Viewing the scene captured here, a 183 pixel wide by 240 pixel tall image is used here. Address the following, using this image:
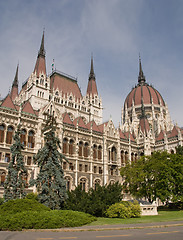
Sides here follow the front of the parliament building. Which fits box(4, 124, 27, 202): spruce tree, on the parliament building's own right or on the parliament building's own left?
on the parliament building's own right

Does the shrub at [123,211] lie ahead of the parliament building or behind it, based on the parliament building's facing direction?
ahead

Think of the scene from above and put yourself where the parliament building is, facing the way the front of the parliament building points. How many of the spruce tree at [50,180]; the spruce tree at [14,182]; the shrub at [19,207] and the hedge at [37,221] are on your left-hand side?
0

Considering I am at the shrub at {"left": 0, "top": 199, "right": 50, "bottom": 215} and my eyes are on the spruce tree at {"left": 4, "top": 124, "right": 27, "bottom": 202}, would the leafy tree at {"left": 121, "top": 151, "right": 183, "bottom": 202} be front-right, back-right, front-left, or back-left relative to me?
front-right

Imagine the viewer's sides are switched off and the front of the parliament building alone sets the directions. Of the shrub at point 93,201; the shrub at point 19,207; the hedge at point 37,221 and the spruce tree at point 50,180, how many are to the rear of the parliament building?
0

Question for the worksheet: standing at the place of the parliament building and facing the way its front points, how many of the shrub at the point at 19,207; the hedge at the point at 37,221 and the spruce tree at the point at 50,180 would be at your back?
0

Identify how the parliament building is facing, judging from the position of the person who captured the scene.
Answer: facing the viewer and to the right of the viewer

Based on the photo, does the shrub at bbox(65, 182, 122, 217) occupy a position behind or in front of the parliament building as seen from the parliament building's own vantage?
in front

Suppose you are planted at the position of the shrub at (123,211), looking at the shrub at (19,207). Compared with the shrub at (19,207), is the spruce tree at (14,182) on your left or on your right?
right

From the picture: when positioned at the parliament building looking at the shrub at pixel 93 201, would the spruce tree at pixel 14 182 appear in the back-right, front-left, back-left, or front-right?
front-right

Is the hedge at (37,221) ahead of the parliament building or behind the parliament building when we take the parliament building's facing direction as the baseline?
ahead

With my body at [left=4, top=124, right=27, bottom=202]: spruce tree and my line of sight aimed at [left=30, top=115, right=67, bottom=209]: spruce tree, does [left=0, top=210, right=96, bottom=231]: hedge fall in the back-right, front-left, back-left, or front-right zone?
front-right

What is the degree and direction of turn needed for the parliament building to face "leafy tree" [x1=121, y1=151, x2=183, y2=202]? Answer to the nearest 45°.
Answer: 0° — it already faces it
